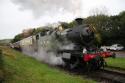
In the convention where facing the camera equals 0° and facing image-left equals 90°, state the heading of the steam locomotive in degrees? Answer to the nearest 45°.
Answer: approximately 315°
